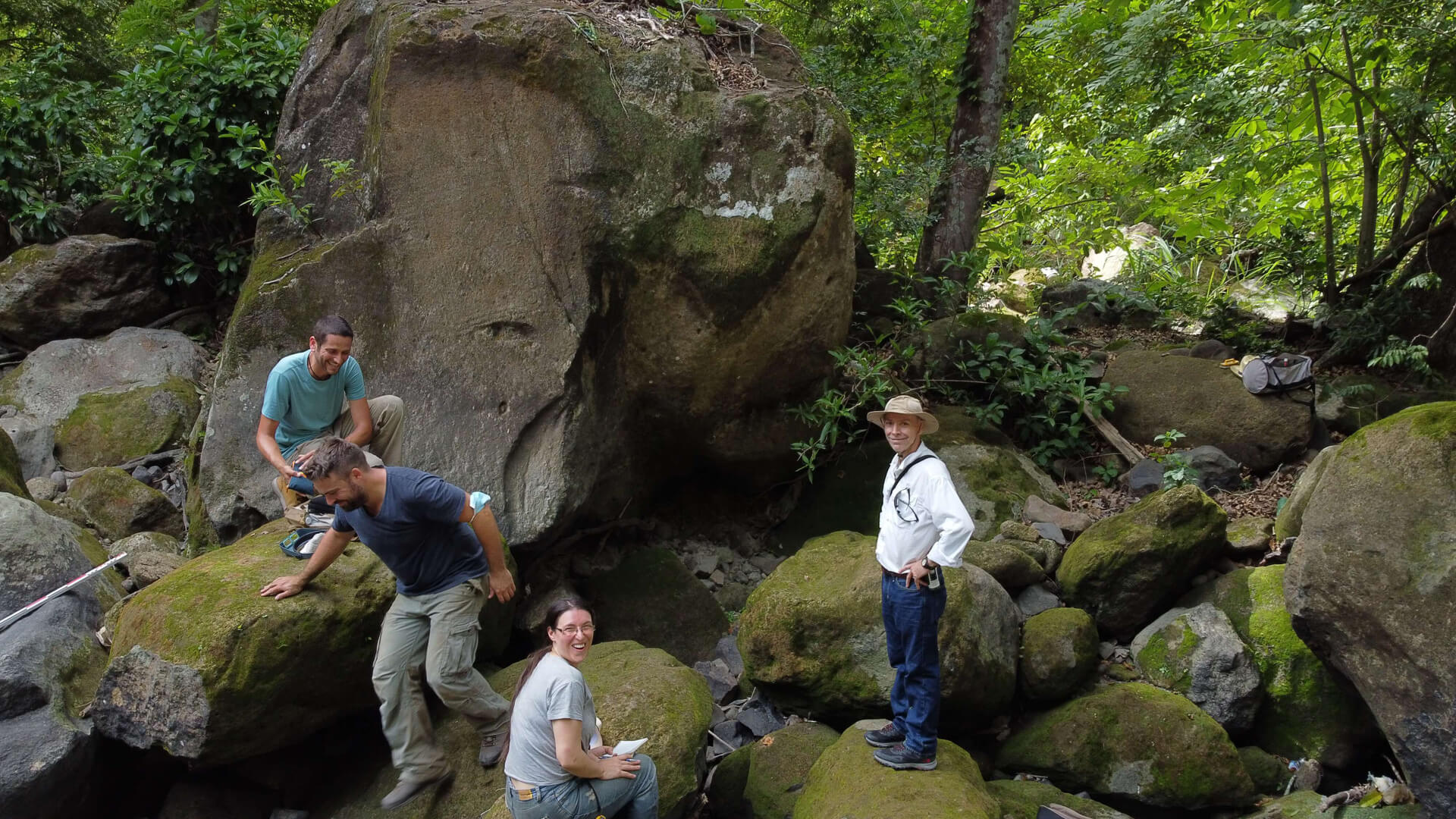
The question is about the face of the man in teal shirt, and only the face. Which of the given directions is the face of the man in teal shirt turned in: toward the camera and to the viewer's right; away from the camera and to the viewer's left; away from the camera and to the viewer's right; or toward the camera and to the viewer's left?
toward the camera and to the viewer's right

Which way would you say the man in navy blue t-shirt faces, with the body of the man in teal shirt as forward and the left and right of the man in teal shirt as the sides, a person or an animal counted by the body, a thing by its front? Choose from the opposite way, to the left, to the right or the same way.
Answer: to the right

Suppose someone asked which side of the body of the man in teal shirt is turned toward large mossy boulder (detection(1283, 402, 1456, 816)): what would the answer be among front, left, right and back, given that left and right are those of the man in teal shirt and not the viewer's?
front

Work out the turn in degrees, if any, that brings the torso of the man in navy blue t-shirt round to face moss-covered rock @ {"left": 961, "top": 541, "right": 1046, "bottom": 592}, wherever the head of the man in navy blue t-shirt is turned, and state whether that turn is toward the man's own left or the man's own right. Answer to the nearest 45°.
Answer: approximately 135° to the man's own left

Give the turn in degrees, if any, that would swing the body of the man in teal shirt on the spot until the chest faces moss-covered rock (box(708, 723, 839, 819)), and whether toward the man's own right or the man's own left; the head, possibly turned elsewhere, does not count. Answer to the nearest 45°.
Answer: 0° — they already face it

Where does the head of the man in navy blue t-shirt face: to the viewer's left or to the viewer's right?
to the viewer's left

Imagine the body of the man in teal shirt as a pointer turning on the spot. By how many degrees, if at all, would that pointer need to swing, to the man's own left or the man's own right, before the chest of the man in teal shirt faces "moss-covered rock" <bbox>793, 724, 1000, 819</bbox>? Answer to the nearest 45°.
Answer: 0° — they already face it

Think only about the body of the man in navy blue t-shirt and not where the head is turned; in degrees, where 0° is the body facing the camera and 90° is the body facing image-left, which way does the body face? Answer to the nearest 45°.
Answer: approximately 45°

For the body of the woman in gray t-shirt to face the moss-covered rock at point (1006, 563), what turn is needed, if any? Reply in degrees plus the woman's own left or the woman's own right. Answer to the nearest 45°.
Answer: approximately 45° to the woman's own left

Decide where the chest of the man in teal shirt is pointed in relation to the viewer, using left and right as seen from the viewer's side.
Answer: facing the viewer and to the right of the viewer

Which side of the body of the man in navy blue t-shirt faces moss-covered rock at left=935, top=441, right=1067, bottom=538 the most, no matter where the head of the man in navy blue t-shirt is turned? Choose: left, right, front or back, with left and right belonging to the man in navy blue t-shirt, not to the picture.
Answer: back

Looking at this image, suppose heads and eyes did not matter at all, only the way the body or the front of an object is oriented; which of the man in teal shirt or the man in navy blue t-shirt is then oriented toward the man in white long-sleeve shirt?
the man in teal shirt

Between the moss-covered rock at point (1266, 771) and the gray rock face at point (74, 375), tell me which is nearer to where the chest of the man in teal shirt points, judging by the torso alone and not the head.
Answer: the moss-covered rock

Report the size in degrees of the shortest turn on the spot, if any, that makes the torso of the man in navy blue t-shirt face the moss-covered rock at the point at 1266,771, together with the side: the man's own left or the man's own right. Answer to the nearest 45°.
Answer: approximately 135° to the man's own left
